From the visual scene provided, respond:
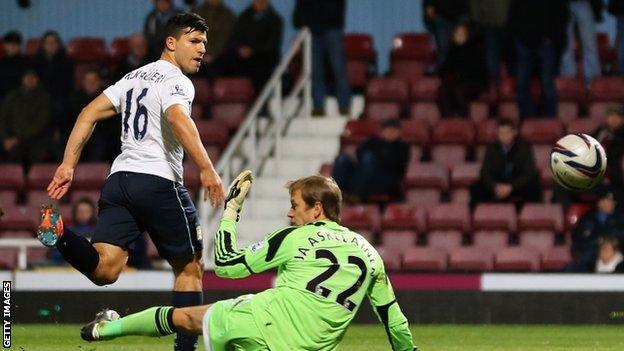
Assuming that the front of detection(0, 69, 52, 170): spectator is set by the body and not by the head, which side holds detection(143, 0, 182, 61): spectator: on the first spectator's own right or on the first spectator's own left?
on the first spectator's own left

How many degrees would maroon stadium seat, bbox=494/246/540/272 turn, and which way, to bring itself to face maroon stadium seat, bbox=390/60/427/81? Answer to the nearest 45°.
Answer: approximately 135° to its right

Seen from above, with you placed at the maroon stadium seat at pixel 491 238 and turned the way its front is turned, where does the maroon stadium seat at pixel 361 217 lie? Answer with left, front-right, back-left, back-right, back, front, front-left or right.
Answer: right

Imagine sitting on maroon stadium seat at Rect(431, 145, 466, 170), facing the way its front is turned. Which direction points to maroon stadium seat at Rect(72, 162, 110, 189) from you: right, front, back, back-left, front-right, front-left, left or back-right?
right

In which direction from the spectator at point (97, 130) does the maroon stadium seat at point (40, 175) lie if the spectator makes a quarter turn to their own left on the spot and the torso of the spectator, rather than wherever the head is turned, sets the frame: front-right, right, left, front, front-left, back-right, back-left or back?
back
